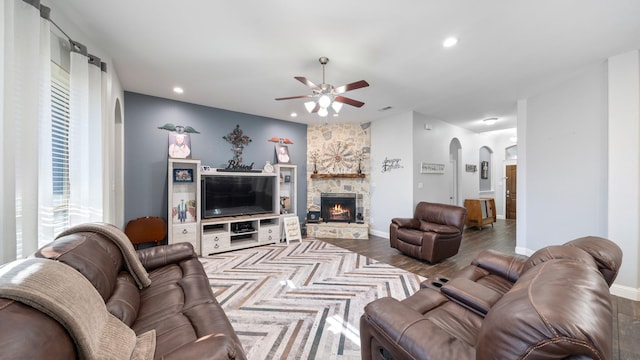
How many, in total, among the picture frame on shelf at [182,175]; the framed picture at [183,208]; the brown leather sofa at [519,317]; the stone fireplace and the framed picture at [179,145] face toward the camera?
4

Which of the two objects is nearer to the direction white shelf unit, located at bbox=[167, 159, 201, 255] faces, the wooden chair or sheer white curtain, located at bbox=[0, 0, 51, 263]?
the sheer white curtain

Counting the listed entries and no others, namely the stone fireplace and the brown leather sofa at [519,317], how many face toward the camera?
1

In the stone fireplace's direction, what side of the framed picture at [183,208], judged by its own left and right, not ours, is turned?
left

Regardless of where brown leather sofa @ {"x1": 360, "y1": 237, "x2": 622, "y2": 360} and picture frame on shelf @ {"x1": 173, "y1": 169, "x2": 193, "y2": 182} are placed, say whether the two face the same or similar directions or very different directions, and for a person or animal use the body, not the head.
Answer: very different directions

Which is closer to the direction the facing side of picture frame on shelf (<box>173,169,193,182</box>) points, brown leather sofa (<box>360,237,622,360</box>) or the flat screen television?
the brown leather sofa

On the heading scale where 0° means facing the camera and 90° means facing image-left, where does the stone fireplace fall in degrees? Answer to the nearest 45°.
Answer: approximately 0°

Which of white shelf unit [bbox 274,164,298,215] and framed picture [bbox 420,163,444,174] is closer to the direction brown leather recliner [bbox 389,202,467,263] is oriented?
the white shelf unit

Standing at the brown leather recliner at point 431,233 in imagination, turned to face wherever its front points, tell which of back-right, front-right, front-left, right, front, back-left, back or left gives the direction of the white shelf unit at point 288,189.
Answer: front-right

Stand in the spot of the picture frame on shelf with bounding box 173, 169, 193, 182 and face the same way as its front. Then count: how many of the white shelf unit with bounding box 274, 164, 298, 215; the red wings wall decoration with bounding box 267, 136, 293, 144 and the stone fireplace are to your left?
3
